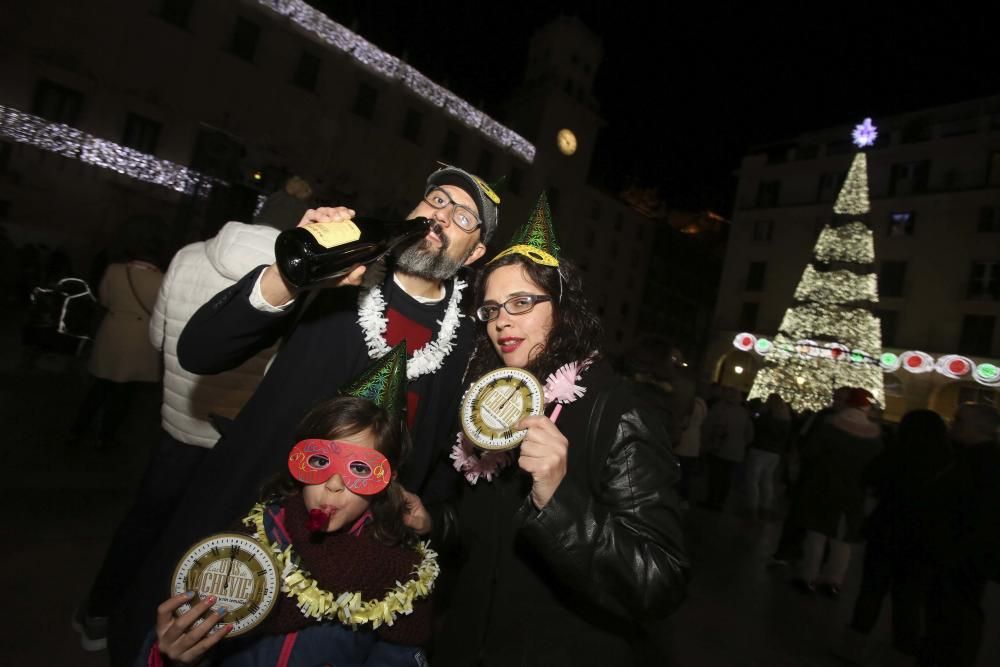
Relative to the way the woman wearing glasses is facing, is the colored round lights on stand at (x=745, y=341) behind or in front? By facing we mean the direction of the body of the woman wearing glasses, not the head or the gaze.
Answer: behind

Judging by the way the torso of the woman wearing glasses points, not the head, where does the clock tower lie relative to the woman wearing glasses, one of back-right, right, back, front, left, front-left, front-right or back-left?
back-right

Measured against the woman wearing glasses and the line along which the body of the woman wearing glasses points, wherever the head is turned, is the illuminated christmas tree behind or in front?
behind

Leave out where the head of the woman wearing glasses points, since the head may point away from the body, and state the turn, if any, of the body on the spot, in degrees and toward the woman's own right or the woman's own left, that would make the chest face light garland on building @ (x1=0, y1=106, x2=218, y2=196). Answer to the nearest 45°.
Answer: approximately 90° to the woman's own right

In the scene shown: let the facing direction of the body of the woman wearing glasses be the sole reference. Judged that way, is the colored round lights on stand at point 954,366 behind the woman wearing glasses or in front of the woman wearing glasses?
behind

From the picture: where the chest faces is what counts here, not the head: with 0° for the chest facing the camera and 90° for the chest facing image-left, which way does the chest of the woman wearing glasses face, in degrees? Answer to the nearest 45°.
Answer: approximately 45°
